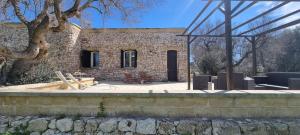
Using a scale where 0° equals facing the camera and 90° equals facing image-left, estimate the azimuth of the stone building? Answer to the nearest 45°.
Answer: approximately 0°

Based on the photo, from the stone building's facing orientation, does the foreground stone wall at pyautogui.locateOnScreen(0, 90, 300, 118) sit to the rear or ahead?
ahead

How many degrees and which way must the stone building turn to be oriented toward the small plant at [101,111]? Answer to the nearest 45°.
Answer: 0° — it already faces it

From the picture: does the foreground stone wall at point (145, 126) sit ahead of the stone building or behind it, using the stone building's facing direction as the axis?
ahead
